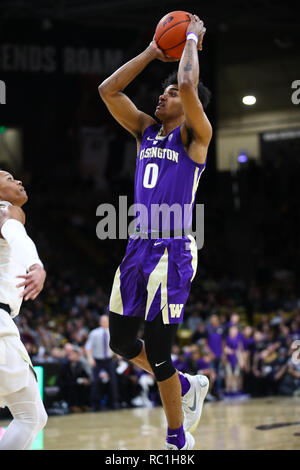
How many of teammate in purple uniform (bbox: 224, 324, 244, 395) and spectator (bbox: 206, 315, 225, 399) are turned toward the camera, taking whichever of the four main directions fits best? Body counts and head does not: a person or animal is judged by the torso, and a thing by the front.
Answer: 2

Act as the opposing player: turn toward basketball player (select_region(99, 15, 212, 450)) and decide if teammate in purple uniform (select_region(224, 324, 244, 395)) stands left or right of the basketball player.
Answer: left

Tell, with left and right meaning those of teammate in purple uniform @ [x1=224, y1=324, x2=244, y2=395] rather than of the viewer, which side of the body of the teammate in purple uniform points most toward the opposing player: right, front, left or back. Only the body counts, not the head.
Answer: front

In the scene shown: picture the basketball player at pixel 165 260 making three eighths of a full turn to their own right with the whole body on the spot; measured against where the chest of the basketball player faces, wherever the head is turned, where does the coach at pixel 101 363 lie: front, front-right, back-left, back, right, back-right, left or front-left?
front

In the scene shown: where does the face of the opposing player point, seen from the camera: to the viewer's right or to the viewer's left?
to the viewer's right

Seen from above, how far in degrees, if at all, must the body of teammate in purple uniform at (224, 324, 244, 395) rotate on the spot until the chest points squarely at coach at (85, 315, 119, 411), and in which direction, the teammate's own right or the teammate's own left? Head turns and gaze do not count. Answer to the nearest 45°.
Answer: approximately 45° to the teammate's own right

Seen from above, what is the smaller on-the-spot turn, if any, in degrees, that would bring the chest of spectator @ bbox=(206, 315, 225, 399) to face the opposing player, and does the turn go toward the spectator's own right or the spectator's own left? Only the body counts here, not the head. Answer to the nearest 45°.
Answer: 0° — they already face them

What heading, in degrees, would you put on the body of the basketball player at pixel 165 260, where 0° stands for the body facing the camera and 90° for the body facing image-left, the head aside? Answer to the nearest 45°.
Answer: approximately 45°

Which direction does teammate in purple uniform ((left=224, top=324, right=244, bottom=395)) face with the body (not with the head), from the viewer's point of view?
toward the camera

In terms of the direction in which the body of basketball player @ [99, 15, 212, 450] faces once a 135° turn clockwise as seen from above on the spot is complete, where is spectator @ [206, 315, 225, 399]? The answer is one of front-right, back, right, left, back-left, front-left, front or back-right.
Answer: front

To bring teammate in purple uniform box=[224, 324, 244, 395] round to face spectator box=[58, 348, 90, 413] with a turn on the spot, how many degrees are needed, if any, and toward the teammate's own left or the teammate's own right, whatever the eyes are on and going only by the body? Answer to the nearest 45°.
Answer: approximately 45° to the teammate's own right

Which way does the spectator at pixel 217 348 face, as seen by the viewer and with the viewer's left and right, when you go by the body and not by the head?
facing the viewer

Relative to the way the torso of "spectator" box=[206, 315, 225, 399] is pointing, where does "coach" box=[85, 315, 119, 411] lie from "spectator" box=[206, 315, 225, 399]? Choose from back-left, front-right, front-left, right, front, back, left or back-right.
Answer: front-right

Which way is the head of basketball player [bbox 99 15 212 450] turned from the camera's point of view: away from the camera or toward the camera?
toward the camera
